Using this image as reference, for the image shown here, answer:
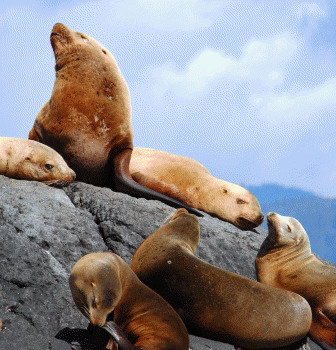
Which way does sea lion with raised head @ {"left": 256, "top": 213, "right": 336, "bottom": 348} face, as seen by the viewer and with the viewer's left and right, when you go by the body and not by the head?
facing to the left of the viewer

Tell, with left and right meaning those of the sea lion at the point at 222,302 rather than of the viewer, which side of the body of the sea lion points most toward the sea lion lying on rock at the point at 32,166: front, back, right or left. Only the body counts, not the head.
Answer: front

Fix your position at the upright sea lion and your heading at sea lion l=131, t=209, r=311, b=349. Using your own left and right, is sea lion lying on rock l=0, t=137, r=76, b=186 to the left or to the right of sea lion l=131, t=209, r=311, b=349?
right

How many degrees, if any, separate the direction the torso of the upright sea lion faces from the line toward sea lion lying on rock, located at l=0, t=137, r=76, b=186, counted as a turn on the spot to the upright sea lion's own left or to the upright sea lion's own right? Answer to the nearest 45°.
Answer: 0° — it already faces it

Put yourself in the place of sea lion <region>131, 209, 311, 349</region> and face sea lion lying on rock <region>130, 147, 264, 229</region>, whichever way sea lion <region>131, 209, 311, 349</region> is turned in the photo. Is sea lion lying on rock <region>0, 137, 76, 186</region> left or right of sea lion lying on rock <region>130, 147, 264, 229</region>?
left

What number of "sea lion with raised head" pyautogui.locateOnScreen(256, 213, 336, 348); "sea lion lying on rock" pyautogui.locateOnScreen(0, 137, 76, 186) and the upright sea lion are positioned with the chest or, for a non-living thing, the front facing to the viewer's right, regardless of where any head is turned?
1

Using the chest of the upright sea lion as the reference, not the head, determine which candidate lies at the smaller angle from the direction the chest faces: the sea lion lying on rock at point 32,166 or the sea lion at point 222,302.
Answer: the sea lion lying on rock

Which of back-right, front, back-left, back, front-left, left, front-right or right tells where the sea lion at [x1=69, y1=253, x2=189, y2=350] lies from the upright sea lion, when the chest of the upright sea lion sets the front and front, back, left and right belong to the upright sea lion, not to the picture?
front-left

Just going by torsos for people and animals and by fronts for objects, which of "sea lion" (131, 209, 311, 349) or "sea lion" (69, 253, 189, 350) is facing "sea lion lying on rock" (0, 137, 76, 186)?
"sea lion" (131, 209, 311, 349)

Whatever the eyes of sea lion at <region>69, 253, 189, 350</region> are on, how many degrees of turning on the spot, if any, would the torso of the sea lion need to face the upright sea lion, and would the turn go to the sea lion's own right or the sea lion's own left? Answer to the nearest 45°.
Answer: approximately 135° to the sea lion's own right

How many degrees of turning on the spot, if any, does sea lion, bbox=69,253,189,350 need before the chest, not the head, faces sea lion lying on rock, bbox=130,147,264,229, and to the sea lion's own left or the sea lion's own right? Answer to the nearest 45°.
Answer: approximately 135° to the sea lion's own right

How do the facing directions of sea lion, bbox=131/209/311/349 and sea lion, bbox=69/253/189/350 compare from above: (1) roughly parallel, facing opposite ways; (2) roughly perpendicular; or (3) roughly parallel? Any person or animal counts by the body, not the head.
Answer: roughly perpendicular

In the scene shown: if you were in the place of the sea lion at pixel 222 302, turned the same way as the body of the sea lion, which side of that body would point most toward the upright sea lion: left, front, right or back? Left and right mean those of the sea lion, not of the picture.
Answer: front

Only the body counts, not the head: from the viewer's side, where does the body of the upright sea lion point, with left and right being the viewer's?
facing the viewer and to the left of the viewer

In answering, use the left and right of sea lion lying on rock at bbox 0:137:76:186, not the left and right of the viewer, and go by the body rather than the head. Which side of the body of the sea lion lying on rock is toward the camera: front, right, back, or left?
right

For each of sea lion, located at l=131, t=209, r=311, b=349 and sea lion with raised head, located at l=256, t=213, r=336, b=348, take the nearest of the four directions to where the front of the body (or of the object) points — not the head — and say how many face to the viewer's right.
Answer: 0
